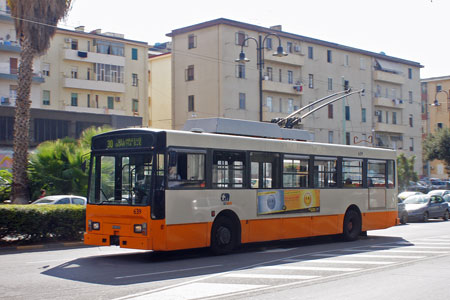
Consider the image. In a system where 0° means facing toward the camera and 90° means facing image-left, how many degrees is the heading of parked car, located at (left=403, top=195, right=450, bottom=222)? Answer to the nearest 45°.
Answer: approximately 45°

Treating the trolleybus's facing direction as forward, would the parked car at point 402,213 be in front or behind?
behind

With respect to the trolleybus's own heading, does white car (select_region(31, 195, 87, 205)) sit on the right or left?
on its right

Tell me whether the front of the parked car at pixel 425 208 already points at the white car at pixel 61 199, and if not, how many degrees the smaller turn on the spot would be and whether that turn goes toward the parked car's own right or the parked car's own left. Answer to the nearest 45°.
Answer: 0° — it already faces it

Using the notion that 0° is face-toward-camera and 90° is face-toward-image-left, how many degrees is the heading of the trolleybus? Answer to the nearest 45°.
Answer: approximately 45°

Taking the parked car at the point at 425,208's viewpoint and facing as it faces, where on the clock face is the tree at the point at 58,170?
The tree is roughly at 12 o'clock from the parked car.

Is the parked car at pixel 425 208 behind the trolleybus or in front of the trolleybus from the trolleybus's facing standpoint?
behind

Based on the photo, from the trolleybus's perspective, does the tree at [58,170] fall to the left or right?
on its right
